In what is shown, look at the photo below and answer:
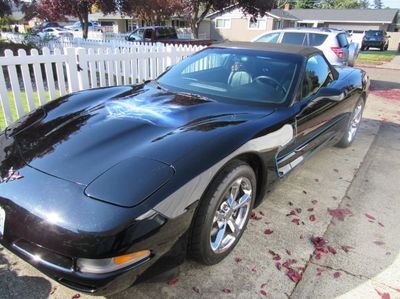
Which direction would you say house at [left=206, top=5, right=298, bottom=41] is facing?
toward the camera

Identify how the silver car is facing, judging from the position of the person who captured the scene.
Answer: facing away from the viewer and to the left of the viewer

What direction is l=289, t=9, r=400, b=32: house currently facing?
toward the camera

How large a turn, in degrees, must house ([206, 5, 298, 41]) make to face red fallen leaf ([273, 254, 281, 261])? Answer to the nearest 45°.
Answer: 0° — it already faces it

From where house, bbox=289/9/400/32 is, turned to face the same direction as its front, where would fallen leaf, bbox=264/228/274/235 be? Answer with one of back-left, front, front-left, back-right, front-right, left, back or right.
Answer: front

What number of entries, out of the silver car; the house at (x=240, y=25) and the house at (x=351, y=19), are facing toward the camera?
2

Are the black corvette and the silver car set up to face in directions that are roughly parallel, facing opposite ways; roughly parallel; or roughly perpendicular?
roughly perpendicular

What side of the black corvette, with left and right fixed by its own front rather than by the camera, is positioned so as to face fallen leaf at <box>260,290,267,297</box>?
left

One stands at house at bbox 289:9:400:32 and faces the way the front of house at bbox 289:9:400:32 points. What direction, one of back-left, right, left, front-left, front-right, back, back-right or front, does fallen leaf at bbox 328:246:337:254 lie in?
front

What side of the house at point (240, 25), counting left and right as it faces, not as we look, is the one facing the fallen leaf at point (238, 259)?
front

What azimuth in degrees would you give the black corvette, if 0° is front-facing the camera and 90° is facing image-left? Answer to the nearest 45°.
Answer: approximately 45°

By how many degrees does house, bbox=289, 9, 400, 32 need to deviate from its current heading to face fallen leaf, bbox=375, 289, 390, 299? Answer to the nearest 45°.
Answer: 0° — it already faces it

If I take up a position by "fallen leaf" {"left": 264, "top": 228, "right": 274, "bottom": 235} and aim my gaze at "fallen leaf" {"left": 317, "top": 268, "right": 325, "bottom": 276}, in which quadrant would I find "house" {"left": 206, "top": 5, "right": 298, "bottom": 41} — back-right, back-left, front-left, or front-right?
back-left

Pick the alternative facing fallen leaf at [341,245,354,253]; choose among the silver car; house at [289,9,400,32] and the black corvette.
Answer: the house

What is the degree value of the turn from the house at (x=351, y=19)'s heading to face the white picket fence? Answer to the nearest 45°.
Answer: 0° — it already faces it

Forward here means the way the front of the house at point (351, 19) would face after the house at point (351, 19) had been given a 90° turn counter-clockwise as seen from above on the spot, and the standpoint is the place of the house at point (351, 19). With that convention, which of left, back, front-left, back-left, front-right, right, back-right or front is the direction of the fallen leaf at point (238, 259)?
right

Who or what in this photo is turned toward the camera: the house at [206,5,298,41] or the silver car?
the house
